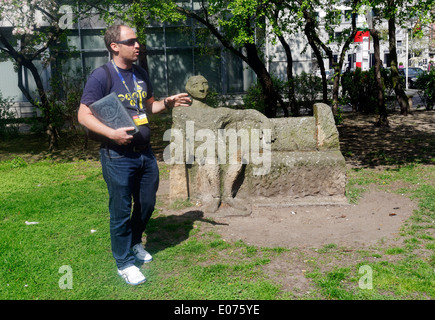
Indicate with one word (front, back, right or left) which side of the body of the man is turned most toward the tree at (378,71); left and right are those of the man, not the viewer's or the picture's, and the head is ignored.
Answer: left

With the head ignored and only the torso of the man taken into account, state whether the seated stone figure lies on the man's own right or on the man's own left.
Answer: on the man's own left

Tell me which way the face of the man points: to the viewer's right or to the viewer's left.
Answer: to the viewer's right

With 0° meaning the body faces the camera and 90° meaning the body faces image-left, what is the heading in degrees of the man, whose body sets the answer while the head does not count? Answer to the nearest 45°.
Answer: approximately 315°

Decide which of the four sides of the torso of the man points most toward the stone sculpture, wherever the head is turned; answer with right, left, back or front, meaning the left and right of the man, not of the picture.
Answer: left
